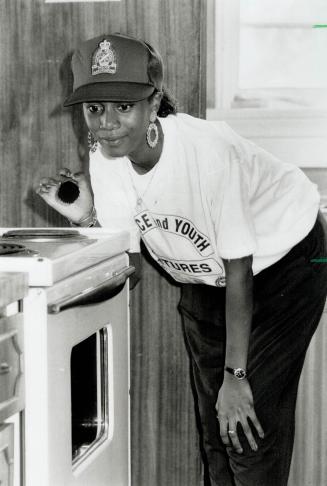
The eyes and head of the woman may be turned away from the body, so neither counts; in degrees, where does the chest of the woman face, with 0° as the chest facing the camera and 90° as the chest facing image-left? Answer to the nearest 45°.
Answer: approximately 45°

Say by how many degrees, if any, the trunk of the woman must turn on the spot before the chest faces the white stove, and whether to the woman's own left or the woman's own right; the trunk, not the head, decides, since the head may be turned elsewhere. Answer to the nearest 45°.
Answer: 0° — they already face it

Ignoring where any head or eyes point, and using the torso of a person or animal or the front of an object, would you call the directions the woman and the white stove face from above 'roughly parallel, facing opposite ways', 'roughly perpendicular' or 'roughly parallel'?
roughly perpendicular

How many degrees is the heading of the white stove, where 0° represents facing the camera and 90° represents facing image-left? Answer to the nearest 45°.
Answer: approximately 315°
